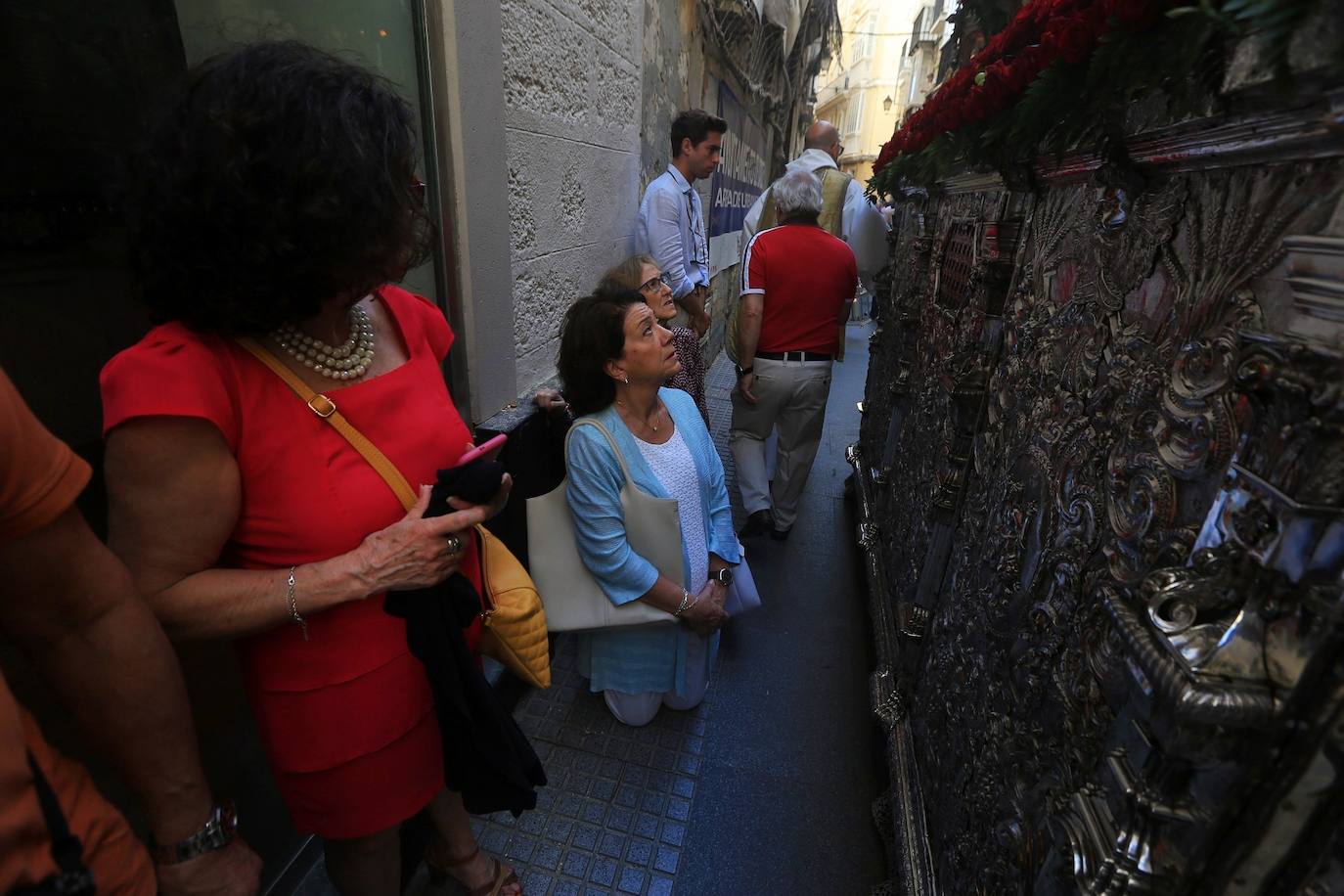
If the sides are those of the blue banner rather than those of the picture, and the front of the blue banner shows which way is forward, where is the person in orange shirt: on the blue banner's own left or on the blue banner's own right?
on the blue banner's own right

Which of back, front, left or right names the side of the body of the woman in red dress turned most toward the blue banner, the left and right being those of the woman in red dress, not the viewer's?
left

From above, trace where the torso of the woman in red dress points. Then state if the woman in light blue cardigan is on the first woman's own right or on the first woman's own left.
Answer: on the first woman's own left

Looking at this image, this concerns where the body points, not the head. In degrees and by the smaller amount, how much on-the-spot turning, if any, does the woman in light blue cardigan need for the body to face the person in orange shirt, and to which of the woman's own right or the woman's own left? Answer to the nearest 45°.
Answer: approximately 90° to the woman's own right

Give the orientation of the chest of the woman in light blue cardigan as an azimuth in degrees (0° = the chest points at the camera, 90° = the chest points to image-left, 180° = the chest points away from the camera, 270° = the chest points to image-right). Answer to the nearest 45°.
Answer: approximately 315°

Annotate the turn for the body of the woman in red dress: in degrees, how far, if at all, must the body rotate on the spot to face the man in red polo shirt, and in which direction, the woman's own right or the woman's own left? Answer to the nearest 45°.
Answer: approximately 90° to the woman's own left

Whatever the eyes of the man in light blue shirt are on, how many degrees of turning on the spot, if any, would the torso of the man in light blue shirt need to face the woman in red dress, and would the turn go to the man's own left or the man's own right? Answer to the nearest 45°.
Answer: approximately 90° to the man's own right

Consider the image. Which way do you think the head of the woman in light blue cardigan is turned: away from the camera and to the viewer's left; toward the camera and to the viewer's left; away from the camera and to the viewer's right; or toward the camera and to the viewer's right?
toward the camera and to the viewer's right

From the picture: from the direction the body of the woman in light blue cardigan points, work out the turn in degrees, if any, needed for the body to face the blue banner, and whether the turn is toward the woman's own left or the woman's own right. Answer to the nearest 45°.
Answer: approximately 135° to the woman's own left

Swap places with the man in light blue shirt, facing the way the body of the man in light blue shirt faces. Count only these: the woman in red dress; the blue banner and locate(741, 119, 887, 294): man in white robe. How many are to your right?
1

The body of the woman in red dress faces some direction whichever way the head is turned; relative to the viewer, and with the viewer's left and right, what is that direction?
facing the viewer and to the right of the viewer

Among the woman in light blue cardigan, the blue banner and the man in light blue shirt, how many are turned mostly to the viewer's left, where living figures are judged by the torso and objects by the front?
0

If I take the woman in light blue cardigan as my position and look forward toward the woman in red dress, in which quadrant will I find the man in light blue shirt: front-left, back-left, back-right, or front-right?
back-right
